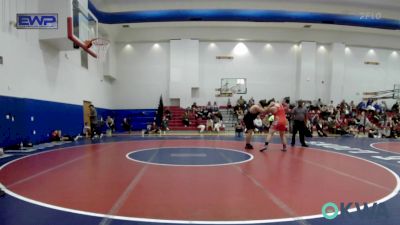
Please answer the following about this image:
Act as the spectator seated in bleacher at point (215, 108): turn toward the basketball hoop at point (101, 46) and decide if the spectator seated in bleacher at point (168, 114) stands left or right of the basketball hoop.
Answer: right

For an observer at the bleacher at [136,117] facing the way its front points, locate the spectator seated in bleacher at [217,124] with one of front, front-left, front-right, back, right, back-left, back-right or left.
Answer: front-left

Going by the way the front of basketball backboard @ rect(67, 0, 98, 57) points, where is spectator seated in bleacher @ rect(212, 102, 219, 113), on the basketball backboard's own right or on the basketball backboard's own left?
on the basketball backboard's own left

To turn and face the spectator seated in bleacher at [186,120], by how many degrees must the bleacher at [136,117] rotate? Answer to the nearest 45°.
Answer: approximately 45° to its left

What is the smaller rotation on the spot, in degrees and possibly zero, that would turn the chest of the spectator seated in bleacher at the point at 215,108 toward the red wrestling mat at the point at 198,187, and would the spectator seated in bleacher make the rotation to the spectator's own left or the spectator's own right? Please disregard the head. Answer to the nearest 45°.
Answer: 0° — they already face it

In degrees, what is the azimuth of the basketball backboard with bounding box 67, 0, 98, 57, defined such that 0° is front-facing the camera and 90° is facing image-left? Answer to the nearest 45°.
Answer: approximately 315°

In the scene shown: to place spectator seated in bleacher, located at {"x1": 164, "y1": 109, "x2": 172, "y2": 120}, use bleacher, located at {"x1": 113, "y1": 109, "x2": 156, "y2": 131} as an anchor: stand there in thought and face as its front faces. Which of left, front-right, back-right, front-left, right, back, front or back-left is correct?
front-left

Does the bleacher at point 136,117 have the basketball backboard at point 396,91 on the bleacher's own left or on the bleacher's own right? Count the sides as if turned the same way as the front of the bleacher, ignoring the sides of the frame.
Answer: on the bleacher's own left

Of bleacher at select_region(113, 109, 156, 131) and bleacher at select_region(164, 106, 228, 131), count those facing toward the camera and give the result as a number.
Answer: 2

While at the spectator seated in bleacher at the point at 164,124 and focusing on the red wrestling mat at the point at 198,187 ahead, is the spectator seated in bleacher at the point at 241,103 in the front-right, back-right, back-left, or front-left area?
back-left

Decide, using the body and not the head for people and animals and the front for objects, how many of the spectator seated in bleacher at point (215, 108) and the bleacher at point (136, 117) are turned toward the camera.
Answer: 2

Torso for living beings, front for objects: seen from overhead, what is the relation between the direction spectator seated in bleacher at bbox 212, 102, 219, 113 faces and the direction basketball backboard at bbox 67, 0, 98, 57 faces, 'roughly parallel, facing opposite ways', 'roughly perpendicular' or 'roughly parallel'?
roughly perpendicular

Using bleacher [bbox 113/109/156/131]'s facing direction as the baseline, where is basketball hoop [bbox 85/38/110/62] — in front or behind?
in front

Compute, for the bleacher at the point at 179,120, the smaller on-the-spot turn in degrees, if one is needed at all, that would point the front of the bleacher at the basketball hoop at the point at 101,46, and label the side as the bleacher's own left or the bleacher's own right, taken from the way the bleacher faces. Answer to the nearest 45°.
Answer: approximately 45° to the bleacher's own right

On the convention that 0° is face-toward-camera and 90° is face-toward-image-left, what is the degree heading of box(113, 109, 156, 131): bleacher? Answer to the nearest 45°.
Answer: approximately 0°
